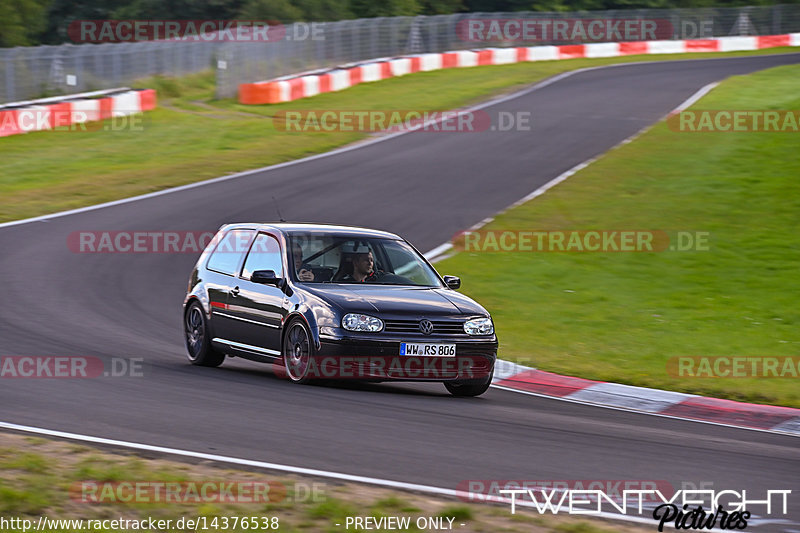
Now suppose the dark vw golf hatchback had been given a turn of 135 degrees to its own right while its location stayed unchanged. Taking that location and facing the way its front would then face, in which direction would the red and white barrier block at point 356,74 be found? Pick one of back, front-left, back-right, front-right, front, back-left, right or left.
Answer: right

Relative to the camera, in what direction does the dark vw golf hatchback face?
facing the viewer and to the right of the viewer

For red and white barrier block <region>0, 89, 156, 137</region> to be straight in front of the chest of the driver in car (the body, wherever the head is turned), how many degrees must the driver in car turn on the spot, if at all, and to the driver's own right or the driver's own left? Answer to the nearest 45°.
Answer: approximately 135° to the driver's own left

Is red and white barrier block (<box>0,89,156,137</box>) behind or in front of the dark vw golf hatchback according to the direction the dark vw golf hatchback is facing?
behind

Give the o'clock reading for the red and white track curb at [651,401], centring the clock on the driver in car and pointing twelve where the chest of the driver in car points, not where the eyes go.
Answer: The red and white track curb is roughly at 11 o'clock from the driver in car.

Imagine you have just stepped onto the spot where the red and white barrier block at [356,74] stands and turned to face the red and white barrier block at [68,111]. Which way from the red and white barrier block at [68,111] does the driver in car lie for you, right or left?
left

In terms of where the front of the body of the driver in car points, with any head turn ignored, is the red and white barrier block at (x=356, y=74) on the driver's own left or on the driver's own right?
on the driver's own left
